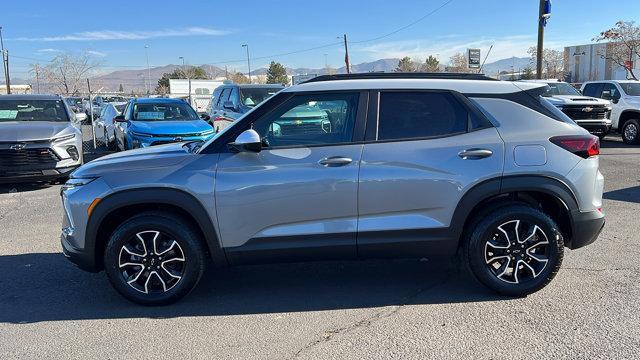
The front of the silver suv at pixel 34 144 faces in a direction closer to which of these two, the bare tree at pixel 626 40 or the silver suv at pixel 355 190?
the silver suv

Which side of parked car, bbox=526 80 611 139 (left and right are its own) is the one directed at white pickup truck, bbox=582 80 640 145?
left

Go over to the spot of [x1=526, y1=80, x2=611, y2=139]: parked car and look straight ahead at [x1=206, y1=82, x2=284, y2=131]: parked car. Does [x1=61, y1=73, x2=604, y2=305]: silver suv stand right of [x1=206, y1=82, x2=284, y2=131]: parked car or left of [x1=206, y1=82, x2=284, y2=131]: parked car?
left

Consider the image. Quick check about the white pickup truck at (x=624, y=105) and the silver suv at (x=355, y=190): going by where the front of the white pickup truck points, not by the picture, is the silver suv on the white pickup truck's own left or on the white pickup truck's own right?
on the white pickup truck's own right

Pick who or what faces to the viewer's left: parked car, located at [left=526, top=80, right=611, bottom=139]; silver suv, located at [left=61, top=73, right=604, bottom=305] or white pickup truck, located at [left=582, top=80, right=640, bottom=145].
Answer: the silver suv

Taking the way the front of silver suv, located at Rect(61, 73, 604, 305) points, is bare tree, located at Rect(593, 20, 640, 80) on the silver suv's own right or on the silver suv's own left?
on the silver suv's own right

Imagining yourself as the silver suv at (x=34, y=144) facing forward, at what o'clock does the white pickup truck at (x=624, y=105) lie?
The white pickup truck is roughly at 9 o'clock from the silver suv.

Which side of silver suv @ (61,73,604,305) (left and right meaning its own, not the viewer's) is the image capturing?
left

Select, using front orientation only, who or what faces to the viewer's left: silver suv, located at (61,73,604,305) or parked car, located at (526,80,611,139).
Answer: the silver suv

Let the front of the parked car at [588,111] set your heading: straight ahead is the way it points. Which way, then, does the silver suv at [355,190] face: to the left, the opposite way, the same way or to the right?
to the right

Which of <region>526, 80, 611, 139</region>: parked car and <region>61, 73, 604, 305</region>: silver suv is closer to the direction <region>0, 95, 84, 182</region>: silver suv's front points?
the silver suv

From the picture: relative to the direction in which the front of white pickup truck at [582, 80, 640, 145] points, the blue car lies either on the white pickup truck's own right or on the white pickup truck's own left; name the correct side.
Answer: on the white pickup truck's own right

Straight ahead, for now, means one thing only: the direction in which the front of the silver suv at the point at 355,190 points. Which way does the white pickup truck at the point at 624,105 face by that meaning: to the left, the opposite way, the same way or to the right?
to the left
